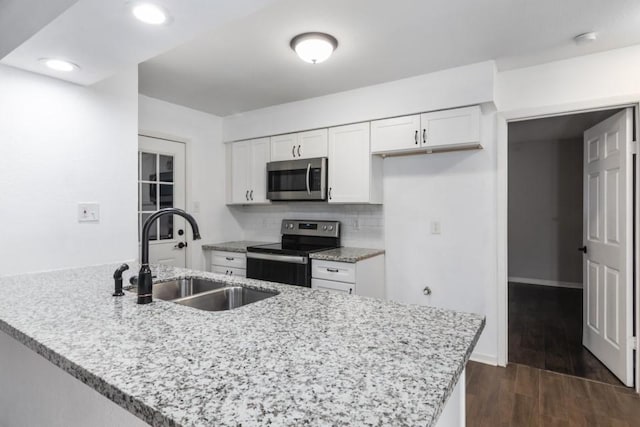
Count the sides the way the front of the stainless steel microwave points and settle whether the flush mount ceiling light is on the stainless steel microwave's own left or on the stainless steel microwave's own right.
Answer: on the stainless steel microwave's own left

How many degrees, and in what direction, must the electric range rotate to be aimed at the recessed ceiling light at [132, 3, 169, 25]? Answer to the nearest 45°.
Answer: approximately 45° to its left

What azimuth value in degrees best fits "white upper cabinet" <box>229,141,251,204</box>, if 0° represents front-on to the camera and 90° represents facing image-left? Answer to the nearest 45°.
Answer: approximately 45°

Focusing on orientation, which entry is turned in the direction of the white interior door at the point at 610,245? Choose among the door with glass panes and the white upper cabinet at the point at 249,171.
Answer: the door with glass panes

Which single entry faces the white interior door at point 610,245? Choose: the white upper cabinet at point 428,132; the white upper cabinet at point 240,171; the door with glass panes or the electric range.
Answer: the door with glass panes

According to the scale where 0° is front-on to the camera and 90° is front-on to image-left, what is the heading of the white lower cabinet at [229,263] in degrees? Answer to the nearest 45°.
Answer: approximately 45°

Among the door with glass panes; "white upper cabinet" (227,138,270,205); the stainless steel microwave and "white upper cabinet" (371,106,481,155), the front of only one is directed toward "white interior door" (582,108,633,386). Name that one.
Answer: the door with glass panes

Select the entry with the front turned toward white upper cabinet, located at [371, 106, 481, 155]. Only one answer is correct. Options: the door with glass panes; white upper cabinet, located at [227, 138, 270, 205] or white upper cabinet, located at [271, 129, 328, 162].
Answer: the door with glass panes

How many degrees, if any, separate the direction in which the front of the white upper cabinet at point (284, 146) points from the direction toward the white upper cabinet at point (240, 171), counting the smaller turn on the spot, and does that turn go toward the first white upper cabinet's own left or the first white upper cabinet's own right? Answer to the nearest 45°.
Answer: approximately 90° to the first white upper cabinet's own right
